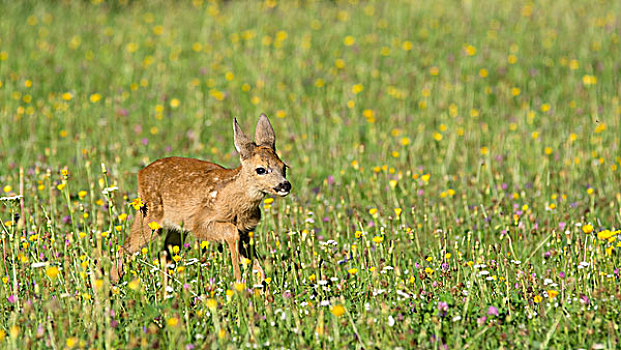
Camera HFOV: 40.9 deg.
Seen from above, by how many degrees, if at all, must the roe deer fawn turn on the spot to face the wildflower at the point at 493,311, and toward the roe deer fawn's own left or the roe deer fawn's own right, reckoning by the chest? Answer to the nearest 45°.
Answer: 0° — it already faces it

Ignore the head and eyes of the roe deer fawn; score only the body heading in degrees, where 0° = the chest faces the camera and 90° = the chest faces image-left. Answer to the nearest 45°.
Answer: approximately 315°

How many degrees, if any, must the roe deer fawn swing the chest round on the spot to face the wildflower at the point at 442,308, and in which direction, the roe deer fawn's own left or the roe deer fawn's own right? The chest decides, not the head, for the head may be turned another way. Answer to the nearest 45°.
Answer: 0° — it already faces it

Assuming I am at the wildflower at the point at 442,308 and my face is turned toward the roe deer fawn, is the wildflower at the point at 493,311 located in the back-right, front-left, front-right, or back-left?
back-right
